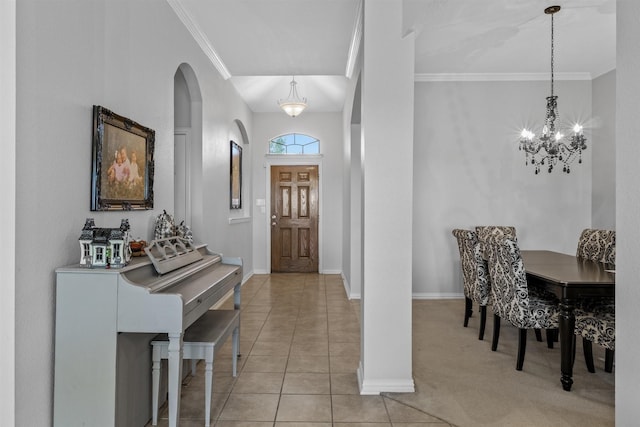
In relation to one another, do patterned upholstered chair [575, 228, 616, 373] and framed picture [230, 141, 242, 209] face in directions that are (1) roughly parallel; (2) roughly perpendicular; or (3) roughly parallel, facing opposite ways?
roughly parallel, facing opposite ways

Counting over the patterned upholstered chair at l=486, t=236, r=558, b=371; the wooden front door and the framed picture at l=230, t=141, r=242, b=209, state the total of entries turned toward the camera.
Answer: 1

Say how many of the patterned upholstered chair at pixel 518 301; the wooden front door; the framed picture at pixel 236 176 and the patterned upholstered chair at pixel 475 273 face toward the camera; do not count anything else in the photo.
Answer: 1

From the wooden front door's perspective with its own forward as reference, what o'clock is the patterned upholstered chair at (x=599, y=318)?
The patterned upholstered chair is roughly at 11 o'clock from the wooden front door.

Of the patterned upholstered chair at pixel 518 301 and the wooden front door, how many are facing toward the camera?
1

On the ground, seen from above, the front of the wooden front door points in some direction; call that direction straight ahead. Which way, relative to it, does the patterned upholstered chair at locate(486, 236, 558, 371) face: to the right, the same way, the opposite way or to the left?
to the left

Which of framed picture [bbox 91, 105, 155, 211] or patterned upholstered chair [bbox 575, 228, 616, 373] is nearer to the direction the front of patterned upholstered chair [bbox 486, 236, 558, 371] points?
the patterned upholstered chair

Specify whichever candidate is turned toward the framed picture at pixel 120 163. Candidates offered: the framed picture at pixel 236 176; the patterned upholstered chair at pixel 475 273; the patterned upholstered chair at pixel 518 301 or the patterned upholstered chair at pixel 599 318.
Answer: the patterned upholstered chair at pixel 599 318

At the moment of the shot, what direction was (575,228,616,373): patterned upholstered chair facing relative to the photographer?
facing the viewer and to the left of the viewer

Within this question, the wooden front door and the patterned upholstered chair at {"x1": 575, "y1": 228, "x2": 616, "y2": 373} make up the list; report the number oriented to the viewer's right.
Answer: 0

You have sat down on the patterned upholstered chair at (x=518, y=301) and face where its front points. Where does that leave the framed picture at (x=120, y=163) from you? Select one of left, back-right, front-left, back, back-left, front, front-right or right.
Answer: back

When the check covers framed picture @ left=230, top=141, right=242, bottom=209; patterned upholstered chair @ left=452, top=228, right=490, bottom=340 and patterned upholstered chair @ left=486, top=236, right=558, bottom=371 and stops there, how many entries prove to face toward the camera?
0

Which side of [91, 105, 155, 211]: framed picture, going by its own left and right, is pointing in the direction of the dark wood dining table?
front

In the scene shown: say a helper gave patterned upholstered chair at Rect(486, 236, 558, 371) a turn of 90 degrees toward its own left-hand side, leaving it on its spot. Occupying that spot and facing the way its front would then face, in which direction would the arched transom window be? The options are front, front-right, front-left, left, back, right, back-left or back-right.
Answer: front

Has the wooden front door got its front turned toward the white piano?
yes

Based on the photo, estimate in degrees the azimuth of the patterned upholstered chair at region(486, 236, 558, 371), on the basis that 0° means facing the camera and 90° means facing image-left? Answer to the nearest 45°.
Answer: approximately 225°

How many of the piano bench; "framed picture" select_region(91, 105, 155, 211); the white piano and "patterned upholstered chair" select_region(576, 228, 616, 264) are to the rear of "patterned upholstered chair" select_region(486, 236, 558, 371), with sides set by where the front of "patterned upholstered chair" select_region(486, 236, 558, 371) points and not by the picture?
3

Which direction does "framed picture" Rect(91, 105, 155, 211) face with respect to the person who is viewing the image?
facing the viewer and to the right of the viewer

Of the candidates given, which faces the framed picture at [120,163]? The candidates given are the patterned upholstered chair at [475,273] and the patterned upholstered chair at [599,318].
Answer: the patterned upholstered chair at [599,318]

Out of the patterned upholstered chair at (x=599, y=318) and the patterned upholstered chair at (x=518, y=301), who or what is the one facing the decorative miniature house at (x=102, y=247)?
the patterned upholstered chair at (x=599, y=318)

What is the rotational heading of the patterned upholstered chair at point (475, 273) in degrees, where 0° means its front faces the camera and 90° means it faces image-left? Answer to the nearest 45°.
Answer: approximately 225°

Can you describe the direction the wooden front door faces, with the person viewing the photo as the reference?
facing the viewer

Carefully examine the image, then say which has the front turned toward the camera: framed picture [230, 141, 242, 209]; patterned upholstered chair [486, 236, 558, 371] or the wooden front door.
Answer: the wooden front door
